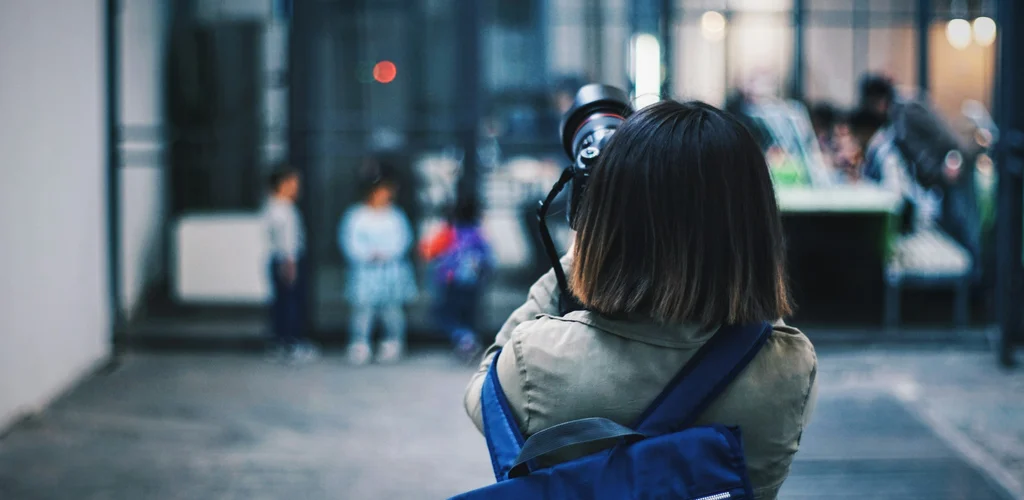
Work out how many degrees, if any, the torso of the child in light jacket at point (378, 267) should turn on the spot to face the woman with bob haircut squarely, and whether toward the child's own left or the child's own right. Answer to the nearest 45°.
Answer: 0° — they already face them

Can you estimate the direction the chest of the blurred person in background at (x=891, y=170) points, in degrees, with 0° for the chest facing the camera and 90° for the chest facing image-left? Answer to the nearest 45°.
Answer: approximately 90°

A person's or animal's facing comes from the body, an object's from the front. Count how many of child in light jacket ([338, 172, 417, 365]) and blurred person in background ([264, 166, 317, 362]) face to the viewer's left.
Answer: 0

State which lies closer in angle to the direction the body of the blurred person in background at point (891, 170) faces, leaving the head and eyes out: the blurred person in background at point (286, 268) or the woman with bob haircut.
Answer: the blurred person in background

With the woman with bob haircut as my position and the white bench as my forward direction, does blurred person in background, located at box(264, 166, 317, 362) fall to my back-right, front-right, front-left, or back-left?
front-left

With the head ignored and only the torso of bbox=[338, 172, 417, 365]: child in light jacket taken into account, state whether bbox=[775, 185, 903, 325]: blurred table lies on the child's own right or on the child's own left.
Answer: on the child's own left

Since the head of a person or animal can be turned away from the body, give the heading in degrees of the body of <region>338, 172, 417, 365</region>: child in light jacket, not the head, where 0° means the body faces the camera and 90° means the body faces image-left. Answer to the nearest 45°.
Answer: approximately 0°

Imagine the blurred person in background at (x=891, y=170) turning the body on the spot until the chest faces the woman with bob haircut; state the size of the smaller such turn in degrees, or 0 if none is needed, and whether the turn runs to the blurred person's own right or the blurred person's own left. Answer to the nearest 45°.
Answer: approximately 90° to the blurred person's own left

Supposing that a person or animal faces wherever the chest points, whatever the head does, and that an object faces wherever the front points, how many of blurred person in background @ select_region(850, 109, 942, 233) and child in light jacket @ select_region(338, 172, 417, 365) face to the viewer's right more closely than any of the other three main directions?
0
